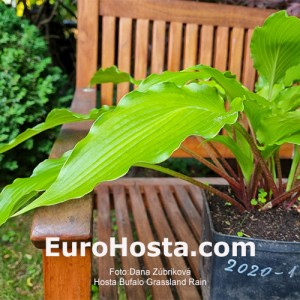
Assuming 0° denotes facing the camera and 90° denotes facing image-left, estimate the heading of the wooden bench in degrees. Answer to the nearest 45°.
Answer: approximately 0°
